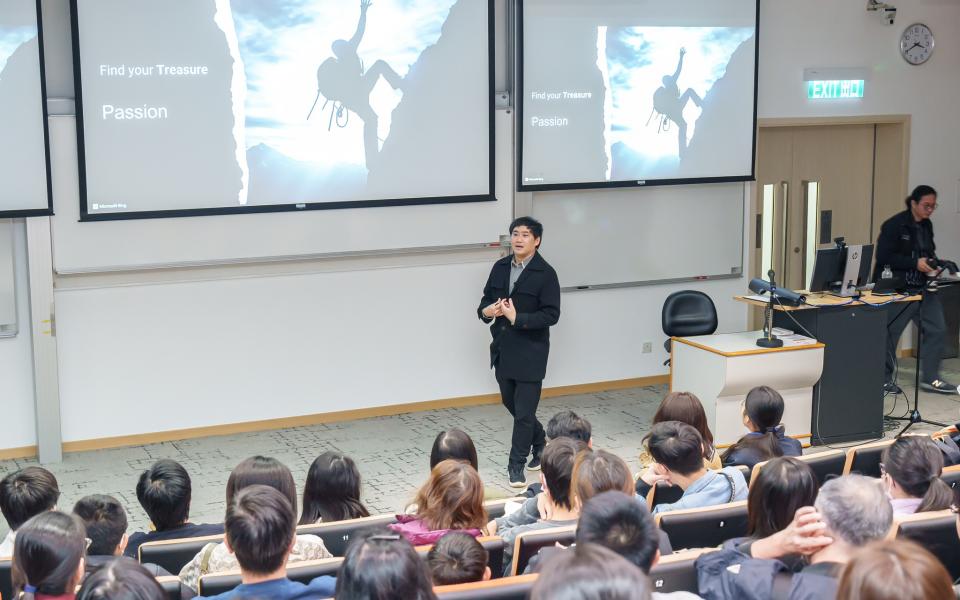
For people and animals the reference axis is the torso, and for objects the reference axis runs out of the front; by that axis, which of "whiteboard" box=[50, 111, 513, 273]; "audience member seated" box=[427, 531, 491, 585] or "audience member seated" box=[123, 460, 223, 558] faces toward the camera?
the whiteboard

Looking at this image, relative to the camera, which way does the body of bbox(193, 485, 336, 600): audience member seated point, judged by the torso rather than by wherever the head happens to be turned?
away from the camera

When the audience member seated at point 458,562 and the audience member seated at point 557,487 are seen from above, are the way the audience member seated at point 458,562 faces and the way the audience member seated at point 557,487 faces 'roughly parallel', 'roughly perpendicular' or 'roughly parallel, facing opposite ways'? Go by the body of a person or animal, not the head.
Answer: roughly parallel

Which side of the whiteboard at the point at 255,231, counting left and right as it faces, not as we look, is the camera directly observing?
front

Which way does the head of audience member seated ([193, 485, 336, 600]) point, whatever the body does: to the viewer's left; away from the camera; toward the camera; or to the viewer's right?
away from the camera

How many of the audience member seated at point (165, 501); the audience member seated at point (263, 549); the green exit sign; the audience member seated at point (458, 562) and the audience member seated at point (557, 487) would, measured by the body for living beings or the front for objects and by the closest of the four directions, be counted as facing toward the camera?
1

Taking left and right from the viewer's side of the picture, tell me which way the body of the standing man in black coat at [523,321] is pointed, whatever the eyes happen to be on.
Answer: facing the viewer and to the left of the viewer

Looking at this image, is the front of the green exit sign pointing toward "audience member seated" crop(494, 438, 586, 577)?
yes

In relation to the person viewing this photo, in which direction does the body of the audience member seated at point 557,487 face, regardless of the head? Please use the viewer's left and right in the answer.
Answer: facing away from the viewer

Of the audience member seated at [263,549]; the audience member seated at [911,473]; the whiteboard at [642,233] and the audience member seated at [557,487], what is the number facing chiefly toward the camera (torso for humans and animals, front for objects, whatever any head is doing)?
1

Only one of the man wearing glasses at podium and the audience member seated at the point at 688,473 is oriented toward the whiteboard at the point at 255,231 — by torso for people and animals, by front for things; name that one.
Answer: the audience member seated

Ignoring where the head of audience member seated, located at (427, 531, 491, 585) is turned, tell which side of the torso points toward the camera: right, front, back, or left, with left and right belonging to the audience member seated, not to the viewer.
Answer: back

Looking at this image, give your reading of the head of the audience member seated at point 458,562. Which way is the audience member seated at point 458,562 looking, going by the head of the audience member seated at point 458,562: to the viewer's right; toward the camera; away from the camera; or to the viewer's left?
away from the camera

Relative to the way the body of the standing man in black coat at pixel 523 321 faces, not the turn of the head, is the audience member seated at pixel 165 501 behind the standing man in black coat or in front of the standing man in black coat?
in front

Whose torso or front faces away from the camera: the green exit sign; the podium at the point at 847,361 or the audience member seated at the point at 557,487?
the audience member seated

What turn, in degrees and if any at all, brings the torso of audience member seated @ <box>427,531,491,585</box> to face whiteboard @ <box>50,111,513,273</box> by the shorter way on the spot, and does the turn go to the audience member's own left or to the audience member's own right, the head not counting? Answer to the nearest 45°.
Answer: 0° — they already face it

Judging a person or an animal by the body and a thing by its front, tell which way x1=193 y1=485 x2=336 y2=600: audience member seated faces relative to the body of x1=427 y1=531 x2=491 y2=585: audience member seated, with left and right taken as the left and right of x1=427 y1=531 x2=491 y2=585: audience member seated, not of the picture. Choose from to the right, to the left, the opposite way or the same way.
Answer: the same way

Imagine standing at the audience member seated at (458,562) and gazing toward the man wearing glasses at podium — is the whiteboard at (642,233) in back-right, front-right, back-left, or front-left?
front-left
